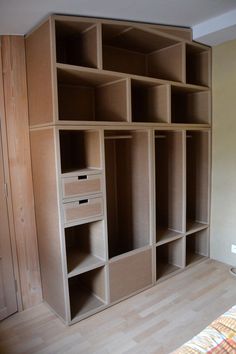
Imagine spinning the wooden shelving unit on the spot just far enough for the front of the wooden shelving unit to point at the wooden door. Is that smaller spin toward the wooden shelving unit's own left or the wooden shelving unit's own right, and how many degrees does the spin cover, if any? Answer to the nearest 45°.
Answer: approximately 90° to the wooden shelving unit's own right
